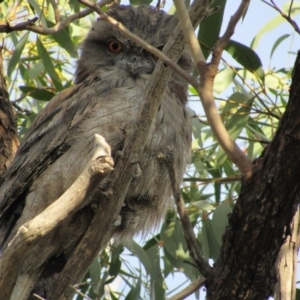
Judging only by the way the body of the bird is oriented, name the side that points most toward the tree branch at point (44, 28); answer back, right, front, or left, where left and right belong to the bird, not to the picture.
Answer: right

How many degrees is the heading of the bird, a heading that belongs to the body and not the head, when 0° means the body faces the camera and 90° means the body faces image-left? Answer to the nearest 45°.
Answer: approximately 315°
